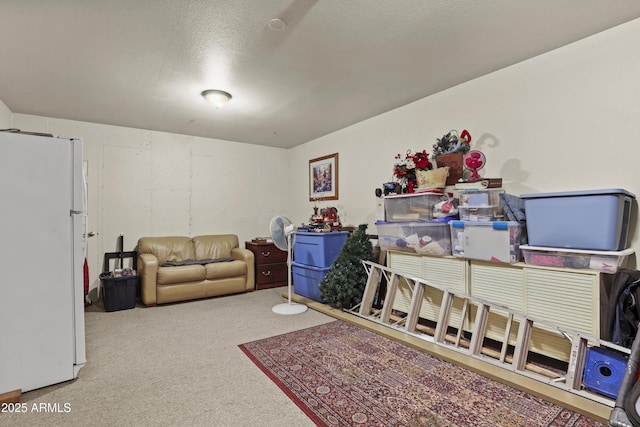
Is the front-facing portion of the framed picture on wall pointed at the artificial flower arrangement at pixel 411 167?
no

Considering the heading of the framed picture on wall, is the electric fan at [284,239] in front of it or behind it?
in front

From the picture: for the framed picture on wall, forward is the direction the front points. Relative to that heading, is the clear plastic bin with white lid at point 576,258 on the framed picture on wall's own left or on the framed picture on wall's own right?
on the framed picture on wall's own left

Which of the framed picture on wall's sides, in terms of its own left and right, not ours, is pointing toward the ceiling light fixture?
front

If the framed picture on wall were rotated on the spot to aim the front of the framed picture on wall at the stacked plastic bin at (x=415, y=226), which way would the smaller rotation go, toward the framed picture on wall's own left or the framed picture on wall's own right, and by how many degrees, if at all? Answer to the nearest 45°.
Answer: approximately 90° to the framed picture on wall's own left

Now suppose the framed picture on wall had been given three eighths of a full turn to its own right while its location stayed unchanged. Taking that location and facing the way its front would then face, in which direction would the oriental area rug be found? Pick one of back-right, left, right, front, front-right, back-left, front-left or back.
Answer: back

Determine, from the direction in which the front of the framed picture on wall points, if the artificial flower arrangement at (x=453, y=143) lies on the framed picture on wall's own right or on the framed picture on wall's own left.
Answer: on the framed picture on wall's own left

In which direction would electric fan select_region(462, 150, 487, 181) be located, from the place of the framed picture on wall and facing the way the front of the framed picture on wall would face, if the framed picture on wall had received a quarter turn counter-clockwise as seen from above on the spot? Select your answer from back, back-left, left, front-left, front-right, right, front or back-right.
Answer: front

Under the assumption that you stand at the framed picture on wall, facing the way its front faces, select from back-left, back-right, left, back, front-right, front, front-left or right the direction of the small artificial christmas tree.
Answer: front-left

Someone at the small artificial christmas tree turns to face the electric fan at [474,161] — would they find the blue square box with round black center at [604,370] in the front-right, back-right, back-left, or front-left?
front-right

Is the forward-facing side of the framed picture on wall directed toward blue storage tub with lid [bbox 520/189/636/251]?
no

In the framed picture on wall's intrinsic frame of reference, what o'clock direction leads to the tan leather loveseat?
The tan leather loveseat is roughly at 1 o'clock from the framed picture on wall.

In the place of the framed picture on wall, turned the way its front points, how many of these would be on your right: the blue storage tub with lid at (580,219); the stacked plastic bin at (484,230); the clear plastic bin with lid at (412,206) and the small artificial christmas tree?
0

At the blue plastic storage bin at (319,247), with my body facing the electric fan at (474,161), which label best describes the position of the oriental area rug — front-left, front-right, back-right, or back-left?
front-right

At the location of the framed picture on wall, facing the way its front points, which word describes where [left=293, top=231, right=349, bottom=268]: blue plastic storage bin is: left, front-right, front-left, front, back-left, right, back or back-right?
front-left

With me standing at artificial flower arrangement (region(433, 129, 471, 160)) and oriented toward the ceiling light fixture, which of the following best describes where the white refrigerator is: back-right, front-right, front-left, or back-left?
front-left

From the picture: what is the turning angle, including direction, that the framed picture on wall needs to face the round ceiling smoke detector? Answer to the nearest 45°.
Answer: approximately 45° to its left

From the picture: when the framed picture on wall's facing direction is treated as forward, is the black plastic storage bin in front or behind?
in front

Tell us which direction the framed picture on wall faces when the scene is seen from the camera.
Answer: facing the viewer and to the left of the viewer

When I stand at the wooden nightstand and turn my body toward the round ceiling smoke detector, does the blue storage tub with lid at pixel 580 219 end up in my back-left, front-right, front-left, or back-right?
front-left
